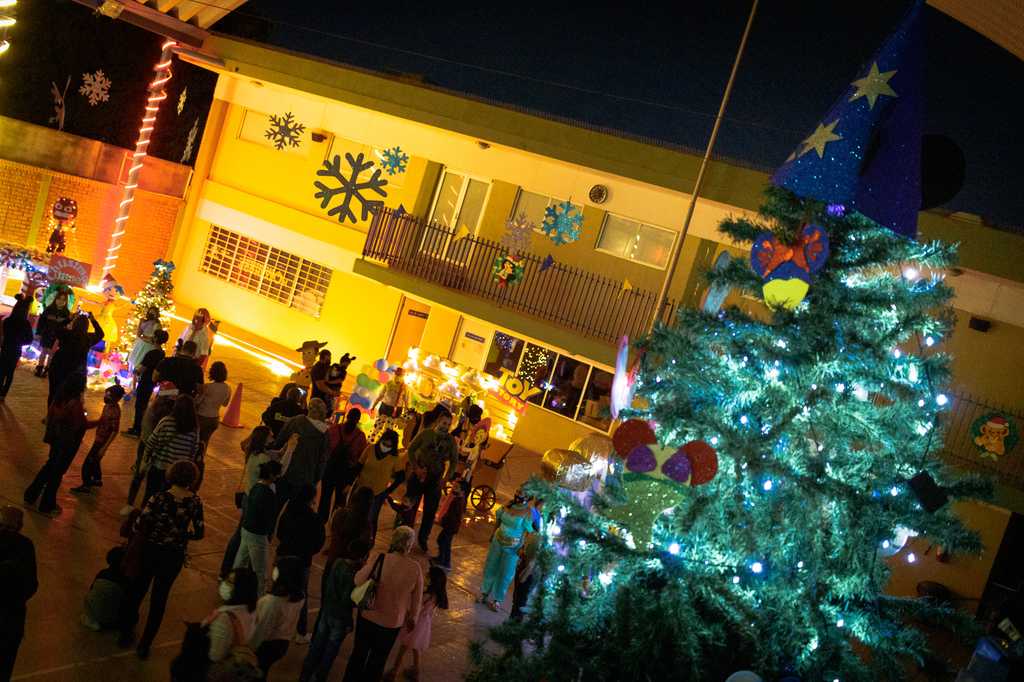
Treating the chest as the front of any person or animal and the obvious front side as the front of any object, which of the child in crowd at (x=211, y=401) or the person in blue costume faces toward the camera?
the person in blue costume

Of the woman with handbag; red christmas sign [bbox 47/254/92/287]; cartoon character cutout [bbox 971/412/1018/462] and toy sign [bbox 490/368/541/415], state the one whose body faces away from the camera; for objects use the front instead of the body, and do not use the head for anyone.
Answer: the woman with handbag

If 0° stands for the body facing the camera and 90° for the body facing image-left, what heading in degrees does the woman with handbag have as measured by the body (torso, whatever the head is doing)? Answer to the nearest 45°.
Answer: approximately 180°

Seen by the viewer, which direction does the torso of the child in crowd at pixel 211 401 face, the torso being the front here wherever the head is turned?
away from the camera

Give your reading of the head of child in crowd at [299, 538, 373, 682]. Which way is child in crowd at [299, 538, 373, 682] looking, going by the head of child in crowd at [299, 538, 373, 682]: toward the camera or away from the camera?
away from the camera

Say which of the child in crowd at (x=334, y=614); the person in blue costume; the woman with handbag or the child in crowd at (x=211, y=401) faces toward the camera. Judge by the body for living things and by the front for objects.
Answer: the person in blue costume

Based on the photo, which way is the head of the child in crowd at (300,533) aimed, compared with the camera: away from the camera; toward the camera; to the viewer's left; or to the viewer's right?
away from the camera

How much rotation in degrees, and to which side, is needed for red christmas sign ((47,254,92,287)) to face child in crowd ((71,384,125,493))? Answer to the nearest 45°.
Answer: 0° — it already faces them

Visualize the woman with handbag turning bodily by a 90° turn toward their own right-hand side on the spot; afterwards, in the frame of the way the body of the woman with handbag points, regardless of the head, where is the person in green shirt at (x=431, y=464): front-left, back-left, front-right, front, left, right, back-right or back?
left

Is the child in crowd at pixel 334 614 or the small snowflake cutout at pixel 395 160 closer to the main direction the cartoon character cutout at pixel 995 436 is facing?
the child in crowd

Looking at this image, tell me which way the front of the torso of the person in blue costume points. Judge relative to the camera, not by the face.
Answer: toward the camera
